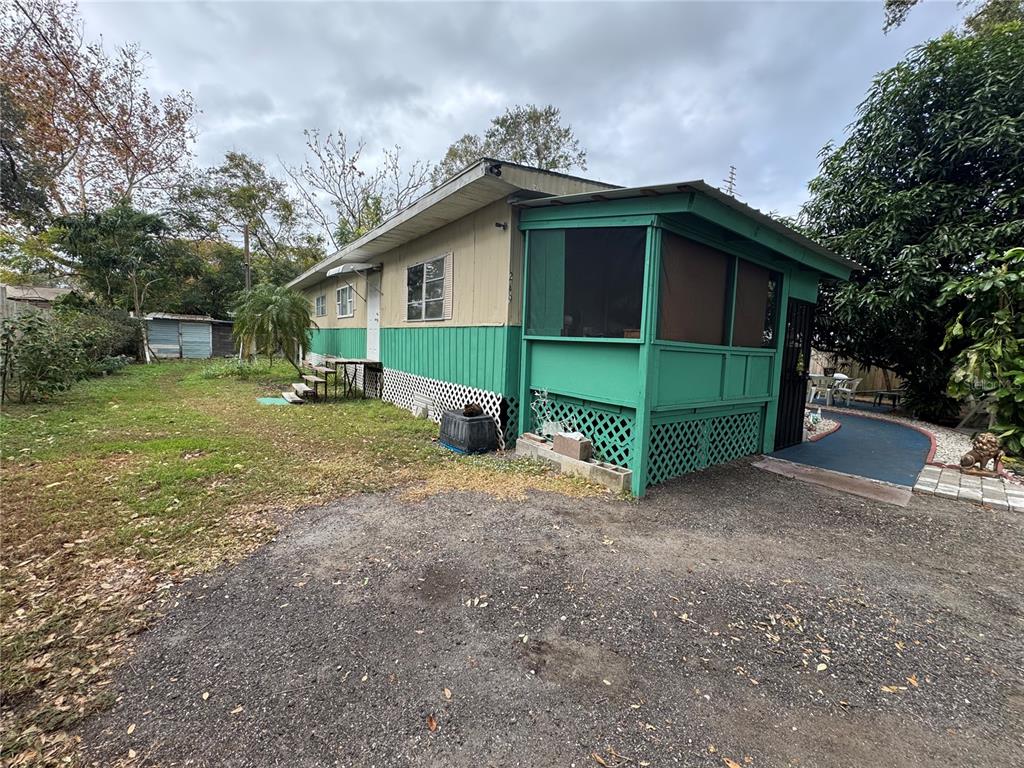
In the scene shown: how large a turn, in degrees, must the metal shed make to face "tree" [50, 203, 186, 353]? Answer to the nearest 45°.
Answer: approximately 45° to its right

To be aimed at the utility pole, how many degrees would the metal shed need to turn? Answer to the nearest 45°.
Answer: approximately 135° to its left

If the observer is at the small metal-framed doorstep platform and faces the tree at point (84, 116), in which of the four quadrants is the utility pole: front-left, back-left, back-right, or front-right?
front-right

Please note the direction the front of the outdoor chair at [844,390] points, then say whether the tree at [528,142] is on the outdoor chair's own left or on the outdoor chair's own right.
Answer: on the outdoor chair's own right

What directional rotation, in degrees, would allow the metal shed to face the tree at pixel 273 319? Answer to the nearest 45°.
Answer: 0° — it already faces it

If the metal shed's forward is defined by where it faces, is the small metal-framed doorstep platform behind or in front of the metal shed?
in front

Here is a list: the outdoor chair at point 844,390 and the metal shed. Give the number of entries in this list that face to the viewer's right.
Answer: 0

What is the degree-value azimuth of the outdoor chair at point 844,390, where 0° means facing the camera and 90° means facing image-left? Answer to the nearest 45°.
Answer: approximately 45°

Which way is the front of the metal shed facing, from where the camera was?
facing the viewer

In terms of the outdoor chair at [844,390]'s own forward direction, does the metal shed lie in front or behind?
in front

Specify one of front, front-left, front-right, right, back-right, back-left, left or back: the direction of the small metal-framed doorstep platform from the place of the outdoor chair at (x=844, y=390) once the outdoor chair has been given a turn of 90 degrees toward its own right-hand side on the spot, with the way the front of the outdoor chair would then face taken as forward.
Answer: left

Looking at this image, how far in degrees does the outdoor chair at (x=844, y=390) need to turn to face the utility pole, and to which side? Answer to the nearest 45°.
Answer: approximately 45° to its right

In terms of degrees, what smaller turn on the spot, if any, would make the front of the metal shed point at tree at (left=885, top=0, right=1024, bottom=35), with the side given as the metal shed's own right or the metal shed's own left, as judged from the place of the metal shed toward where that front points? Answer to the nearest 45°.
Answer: approximately 45° to the metal shed's own left
